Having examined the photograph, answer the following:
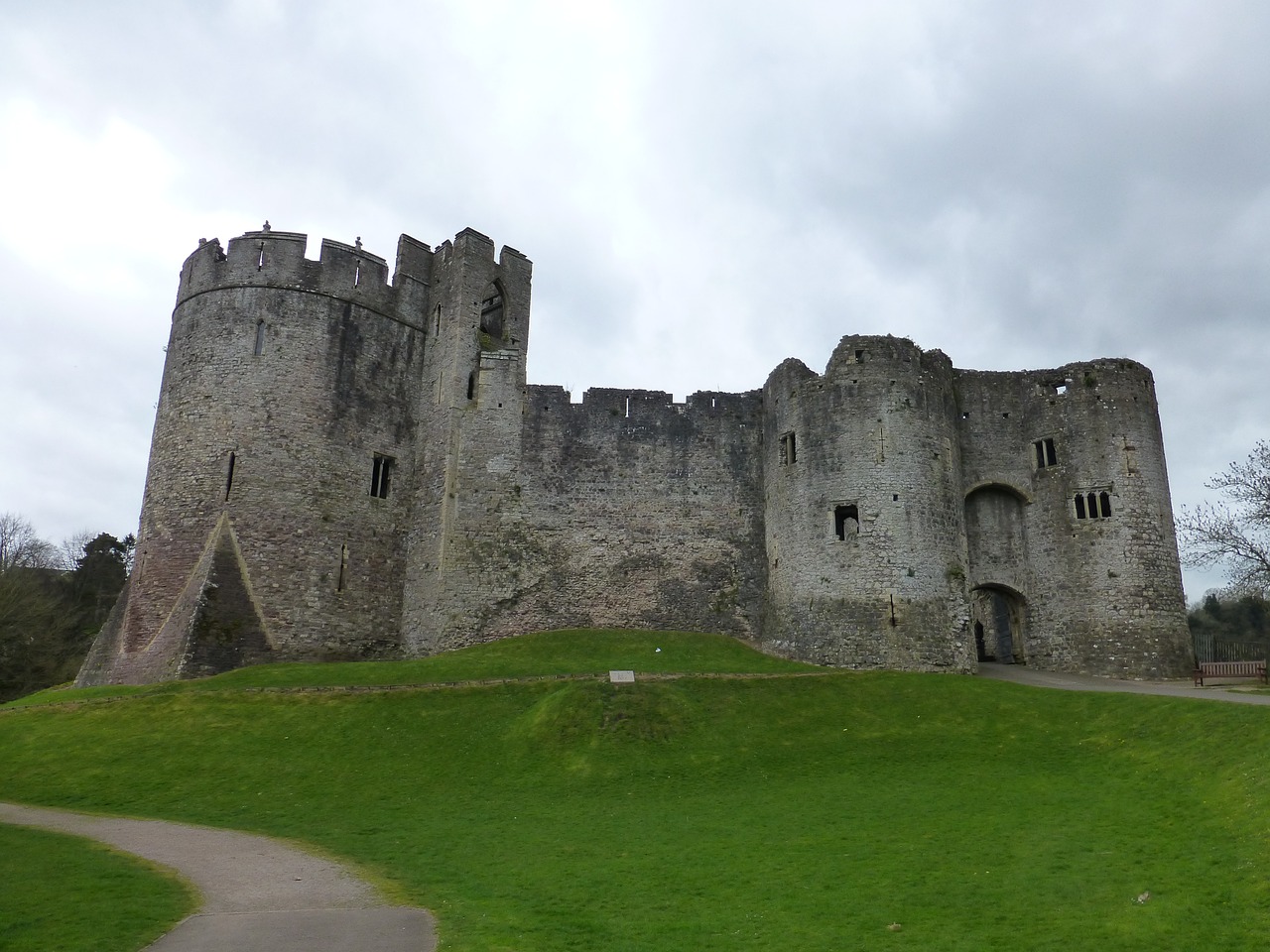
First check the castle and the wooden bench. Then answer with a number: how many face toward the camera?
2

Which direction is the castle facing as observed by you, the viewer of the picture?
facing the viewer

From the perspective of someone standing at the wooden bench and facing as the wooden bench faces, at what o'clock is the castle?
The castle is roughly at 2 o'clock from the wooden bench.

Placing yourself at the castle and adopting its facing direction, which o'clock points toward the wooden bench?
The wooden bench is roughly at 9 o'clock from the castle.

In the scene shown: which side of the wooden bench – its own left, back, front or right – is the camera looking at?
front
